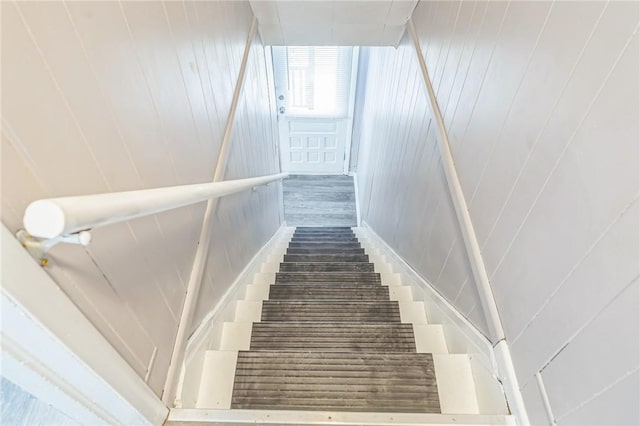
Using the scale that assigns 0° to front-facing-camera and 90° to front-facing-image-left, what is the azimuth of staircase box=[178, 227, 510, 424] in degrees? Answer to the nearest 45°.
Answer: approximately 180°
